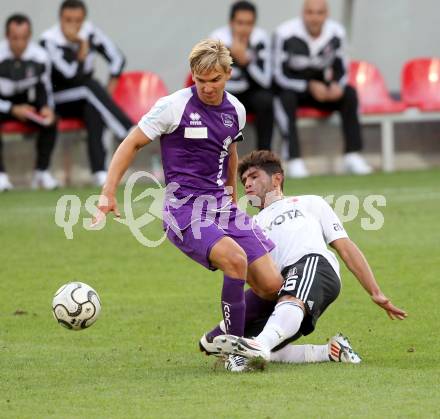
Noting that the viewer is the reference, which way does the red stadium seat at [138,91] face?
facing the viewer

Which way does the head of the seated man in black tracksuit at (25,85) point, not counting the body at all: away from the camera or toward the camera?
toward the camera

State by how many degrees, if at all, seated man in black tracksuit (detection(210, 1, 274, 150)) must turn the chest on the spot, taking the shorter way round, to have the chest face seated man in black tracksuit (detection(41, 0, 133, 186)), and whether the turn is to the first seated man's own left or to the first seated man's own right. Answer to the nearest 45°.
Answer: approximately 90° to the first seated man's own right

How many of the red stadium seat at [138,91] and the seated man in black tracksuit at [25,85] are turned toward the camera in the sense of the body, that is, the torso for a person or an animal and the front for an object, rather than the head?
2

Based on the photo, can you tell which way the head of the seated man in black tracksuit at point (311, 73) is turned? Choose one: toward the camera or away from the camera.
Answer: toward the camera

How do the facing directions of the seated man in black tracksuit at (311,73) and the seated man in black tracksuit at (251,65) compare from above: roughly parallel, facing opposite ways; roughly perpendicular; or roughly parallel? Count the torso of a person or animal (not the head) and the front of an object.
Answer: roughly parallel

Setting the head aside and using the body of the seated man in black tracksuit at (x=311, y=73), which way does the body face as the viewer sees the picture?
toward the camera

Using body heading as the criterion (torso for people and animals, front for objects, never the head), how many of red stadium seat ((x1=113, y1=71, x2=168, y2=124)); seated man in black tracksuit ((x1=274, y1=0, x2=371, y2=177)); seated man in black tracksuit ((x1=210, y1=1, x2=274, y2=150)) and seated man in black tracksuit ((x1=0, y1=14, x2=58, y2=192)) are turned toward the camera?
4

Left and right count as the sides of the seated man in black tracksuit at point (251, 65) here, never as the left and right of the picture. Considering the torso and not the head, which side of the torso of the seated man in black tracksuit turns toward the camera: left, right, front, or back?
front

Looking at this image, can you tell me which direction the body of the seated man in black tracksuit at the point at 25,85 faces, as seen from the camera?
toward the camera

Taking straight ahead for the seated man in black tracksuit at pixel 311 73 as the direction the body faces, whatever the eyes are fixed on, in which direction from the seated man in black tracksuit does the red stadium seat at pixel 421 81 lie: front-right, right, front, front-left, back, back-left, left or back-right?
back-left

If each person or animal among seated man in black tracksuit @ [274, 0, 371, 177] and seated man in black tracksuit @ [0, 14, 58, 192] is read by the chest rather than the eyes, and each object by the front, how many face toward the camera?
2

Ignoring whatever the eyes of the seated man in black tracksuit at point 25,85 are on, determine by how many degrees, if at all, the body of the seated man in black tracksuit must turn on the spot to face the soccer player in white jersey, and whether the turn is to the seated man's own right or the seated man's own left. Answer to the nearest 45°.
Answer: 0° — they already face them

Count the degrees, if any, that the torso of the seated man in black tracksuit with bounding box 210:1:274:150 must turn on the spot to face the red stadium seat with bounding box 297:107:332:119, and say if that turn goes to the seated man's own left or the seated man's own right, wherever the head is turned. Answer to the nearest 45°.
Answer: approximately 135° to the seated man's own left
